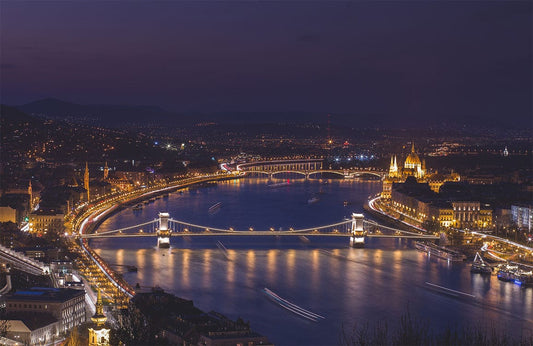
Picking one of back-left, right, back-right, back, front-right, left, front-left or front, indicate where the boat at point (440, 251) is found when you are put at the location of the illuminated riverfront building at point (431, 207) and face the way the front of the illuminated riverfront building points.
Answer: front-left

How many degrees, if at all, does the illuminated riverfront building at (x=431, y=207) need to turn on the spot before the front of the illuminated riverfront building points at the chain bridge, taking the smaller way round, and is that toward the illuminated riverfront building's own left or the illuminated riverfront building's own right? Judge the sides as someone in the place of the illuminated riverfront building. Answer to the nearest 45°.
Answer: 0° — it already faces it

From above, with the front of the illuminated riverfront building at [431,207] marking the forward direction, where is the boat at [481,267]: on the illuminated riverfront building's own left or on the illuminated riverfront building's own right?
on the illuminated riverfront building's own left

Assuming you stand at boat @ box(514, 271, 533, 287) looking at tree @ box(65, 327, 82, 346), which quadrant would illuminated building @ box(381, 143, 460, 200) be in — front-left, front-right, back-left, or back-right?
back-right

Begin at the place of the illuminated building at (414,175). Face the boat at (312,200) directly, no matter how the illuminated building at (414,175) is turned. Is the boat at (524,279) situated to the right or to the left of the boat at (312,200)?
left

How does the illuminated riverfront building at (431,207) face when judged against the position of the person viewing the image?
facing the viewer and to the left of the viewer

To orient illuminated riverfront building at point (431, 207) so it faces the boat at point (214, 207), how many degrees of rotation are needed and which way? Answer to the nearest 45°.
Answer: approximately 45° to its right
